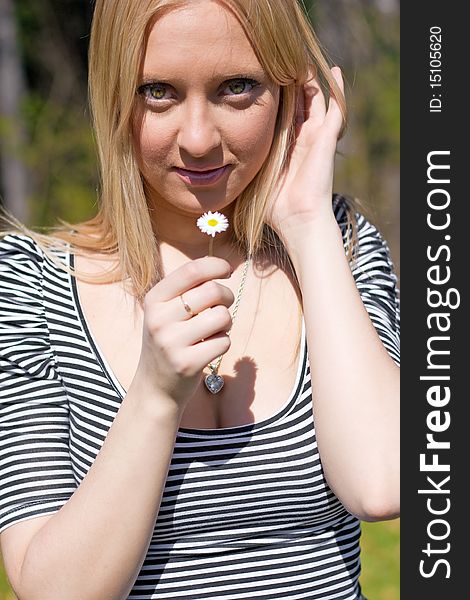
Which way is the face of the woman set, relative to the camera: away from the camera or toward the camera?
toward the camera

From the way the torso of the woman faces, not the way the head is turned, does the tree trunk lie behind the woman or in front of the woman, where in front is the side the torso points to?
behind

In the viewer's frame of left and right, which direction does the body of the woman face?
facing the viewer
